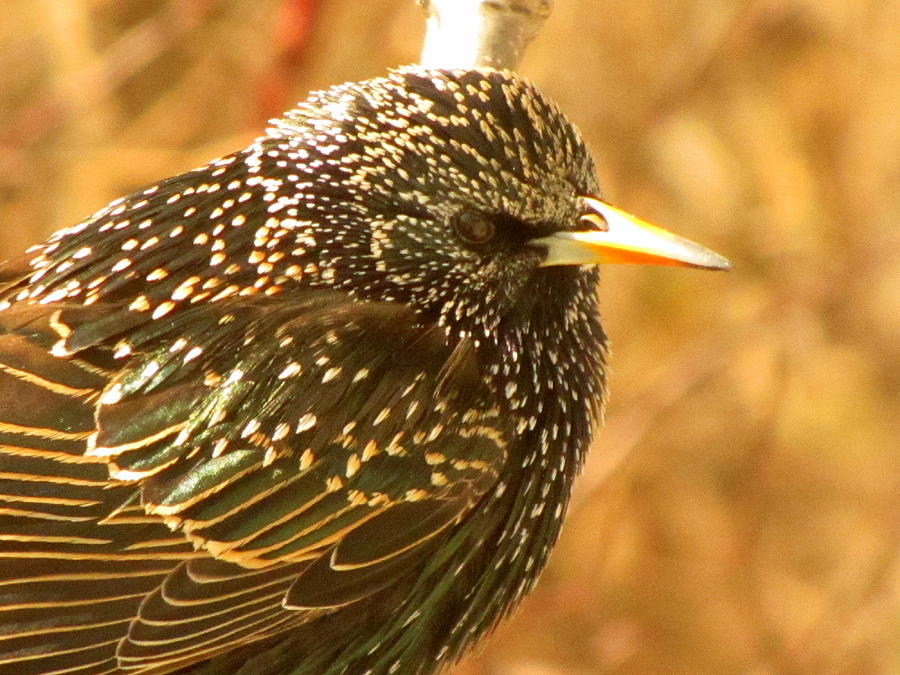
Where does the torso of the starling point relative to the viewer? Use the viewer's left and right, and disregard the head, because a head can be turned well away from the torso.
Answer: facing to the right of the viewer
